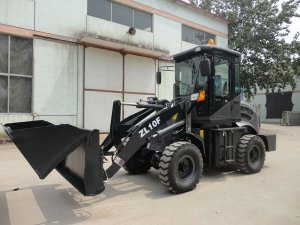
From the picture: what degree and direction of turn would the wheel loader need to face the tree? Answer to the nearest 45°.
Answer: approximately 180°

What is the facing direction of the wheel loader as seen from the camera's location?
facing the viewer and to the left of the viewer
